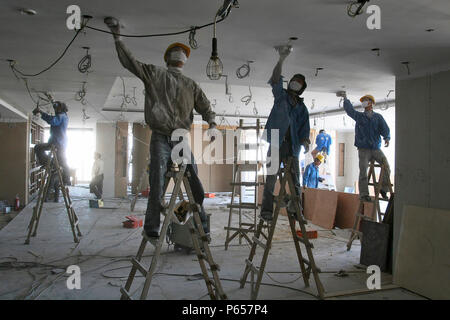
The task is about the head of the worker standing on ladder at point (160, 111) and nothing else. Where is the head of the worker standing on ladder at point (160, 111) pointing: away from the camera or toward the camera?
toward the camera

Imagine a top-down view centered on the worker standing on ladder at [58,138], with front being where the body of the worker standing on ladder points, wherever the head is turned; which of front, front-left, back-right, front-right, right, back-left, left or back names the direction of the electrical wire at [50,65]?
left

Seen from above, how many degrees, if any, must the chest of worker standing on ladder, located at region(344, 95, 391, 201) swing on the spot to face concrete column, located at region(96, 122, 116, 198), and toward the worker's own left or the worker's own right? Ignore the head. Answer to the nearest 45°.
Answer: approximately 135° to the worker's own right

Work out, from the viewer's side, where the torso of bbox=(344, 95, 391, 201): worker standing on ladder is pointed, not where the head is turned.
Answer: toward the camera

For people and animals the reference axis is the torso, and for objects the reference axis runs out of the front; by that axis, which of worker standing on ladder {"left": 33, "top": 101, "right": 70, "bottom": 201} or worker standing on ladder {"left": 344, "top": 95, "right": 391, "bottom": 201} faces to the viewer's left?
worker standing on ladder {"left": 33, "top": 101, "right": 70, "bottom": 201}

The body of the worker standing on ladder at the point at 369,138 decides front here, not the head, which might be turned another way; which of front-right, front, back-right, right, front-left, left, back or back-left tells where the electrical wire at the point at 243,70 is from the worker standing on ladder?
front-right

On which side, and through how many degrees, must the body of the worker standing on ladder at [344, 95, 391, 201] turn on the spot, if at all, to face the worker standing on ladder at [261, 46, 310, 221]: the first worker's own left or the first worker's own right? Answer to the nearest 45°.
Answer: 0° — they already face them

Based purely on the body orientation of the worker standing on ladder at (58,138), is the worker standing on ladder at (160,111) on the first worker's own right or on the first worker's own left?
on the first worker's own left

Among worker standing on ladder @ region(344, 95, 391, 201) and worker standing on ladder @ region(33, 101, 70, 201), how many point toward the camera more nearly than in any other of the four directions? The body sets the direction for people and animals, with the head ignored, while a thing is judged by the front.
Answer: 1

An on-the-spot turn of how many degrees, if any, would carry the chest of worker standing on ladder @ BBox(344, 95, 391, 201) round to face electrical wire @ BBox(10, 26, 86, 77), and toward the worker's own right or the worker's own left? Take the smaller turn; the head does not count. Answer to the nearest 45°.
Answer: approximately 45° to the worker's own right

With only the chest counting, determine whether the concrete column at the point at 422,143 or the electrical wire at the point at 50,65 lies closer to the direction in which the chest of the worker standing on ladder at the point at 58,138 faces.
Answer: the electrical wire
